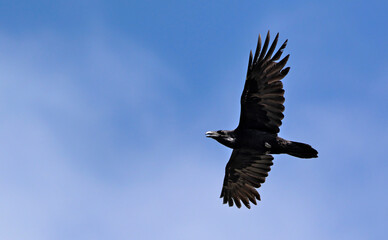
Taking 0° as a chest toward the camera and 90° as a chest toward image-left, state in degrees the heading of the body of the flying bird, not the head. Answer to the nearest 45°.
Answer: approximately 90°
